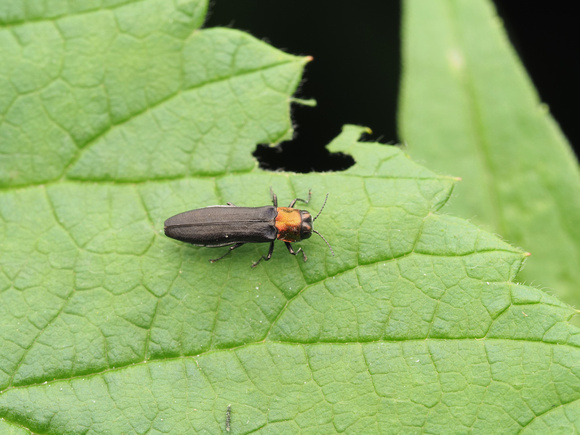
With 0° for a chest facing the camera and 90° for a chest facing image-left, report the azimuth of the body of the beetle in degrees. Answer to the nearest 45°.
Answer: approximately 270°

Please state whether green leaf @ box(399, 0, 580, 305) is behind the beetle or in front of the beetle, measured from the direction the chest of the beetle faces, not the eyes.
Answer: in front
